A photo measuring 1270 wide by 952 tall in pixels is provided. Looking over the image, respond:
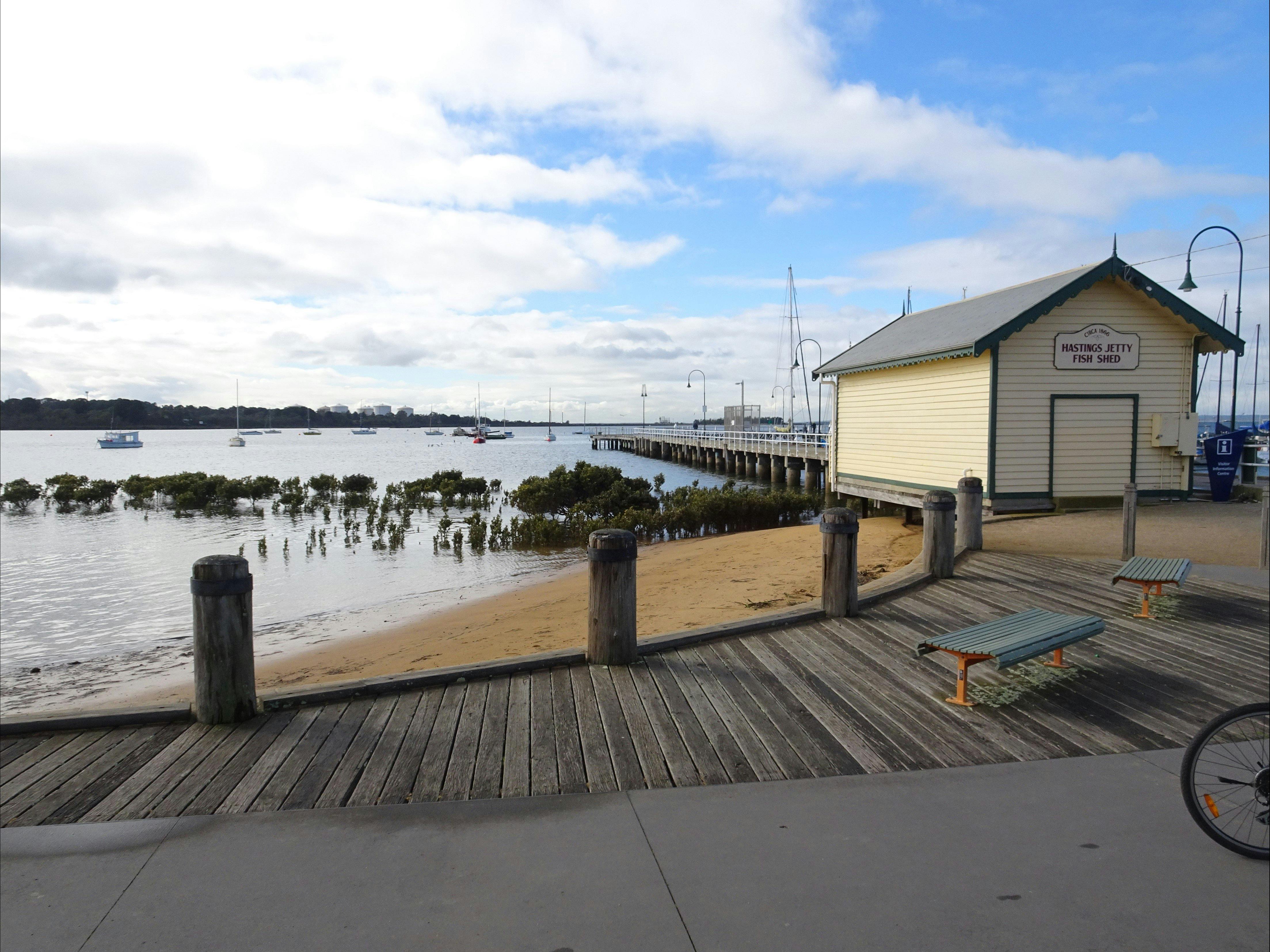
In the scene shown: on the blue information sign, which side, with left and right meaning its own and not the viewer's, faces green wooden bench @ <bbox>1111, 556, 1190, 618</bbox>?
front

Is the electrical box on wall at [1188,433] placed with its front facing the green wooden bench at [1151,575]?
yes

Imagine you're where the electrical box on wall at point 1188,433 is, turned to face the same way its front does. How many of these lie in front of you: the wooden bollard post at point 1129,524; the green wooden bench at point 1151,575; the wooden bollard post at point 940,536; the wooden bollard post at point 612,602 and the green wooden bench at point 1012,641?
5

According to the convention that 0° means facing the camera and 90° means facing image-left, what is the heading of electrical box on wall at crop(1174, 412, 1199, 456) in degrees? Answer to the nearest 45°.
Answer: approximately 0°

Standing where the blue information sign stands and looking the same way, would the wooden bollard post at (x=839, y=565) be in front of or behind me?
in front

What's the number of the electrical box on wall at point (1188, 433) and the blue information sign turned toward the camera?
2

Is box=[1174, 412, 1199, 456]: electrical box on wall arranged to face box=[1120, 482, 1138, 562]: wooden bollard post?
yes

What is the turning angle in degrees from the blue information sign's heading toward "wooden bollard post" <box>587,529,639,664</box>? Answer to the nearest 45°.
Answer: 0° — it already faces it
